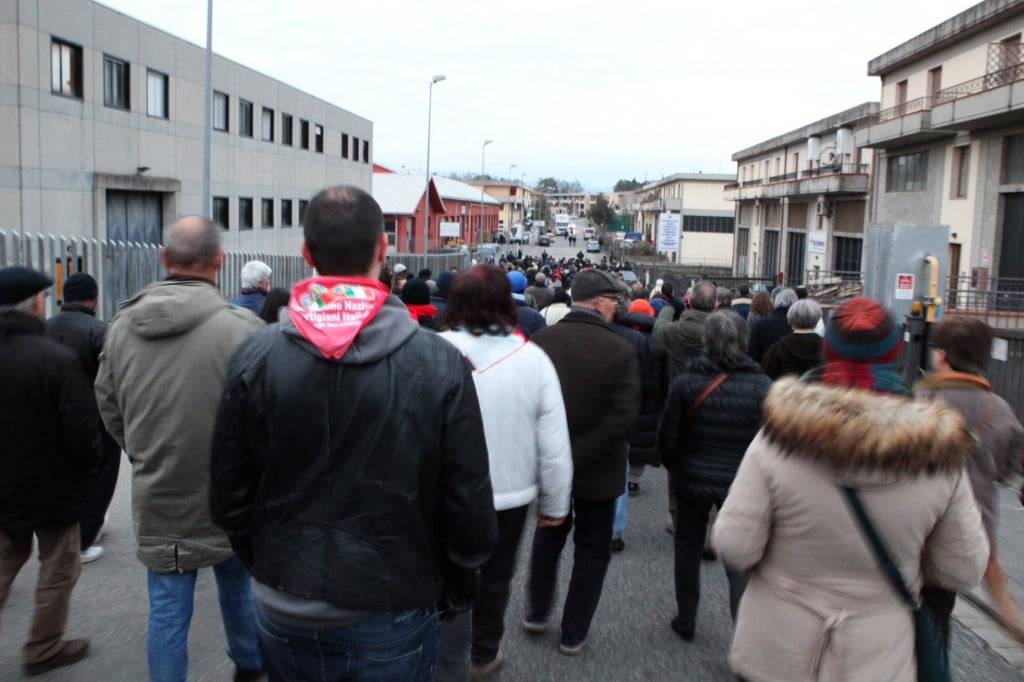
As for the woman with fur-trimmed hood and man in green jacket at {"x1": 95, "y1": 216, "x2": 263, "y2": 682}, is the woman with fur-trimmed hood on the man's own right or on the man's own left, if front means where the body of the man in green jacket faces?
on the man's own right

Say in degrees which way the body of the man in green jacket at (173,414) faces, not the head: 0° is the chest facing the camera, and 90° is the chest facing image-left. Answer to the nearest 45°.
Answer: approximately 180°

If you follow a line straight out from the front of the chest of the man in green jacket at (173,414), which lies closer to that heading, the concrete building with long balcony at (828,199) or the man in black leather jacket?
the concrete building with long balcony

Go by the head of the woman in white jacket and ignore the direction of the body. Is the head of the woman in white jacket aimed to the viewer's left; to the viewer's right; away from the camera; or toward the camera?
away from the camera

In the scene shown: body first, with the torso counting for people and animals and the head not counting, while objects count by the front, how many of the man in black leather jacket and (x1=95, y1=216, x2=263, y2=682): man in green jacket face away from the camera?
2

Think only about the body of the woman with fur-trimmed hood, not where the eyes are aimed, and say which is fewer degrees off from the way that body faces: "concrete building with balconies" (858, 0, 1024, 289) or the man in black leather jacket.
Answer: the concrete building with balconies

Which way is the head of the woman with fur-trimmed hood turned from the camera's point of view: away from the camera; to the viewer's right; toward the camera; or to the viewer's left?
away from the camera

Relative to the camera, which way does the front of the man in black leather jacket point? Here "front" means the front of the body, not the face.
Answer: away from the camera

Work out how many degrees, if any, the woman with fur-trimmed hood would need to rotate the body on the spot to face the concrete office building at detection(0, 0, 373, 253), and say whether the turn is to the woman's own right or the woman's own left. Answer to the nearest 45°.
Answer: approximately 45° to the woman's own left

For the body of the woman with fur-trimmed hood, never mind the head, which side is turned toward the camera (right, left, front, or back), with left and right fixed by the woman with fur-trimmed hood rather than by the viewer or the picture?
back
